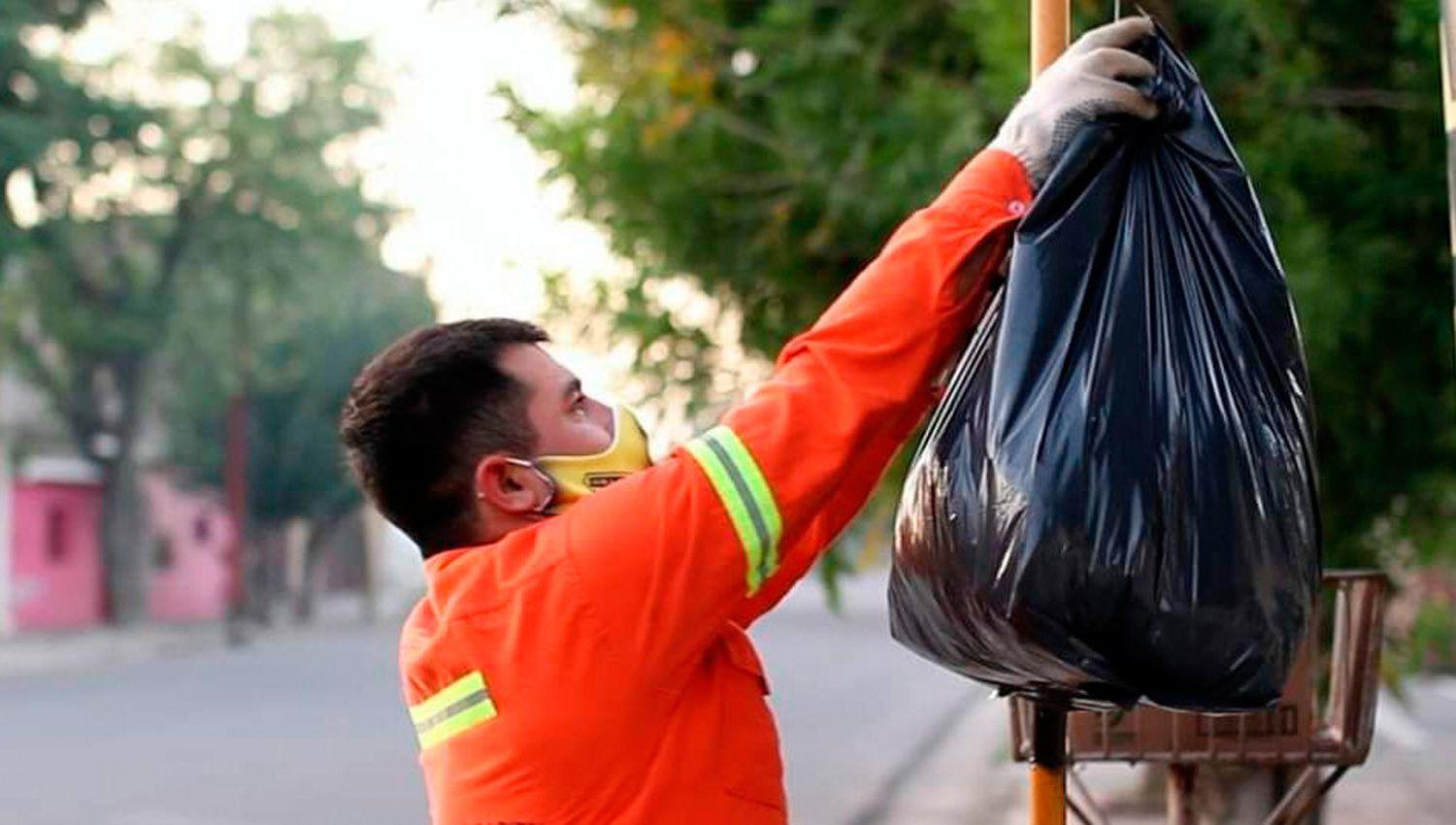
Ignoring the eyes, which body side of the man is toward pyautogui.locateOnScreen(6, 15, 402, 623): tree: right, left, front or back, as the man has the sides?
left

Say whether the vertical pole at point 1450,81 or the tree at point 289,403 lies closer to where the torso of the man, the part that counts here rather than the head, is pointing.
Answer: the vertical pole

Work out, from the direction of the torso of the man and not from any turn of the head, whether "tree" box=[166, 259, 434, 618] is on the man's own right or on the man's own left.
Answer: on the man's own left

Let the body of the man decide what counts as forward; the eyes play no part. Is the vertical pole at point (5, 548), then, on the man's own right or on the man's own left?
on the man's own left

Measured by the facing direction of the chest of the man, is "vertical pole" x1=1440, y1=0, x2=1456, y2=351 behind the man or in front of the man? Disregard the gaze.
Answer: in front

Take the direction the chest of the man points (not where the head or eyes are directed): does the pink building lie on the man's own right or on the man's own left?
on the man's own left

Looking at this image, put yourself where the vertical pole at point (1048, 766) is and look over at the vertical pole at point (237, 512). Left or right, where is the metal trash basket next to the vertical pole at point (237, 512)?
right

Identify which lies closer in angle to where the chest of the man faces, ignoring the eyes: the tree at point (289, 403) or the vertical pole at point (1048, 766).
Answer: the vertical pole

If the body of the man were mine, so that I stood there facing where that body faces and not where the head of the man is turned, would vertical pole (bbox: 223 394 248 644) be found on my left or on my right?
on my left

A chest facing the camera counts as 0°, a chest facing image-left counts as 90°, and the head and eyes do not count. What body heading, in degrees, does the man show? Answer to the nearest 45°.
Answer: approximately 270°
